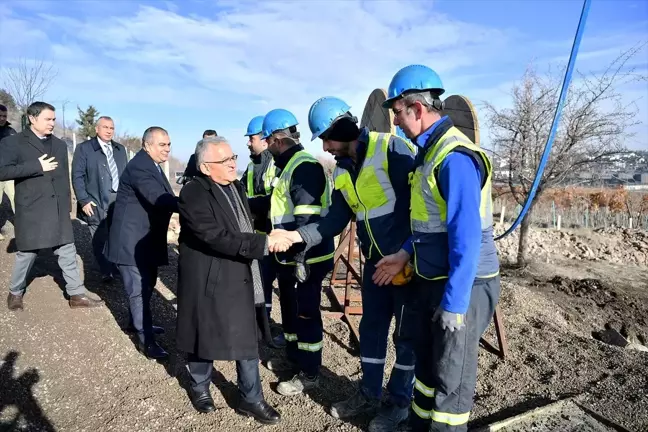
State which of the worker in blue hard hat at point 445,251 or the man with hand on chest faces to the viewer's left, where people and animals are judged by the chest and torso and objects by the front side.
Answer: the worker in blue hard hat

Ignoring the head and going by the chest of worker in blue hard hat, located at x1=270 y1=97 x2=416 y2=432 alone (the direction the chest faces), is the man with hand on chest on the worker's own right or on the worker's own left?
on the worker's own right

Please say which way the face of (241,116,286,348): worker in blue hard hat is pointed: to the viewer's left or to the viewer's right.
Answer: to the viewer's left

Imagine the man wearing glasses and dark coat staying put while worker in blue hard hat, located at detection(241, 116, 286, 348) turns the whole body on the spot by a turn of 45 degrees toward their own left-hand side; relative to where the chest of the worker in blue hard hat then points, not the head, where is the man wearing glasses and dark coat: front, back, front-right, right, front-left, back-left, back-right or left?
front-left

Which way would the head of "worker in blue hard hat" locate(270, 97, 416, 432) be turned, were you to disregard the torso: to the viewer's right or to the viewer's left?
to the viewer's left

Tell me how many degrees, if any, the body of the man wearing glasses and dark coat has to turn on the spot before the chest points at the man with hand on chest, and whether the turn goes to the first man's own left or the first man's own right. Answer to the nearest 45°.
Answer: approximately 180°

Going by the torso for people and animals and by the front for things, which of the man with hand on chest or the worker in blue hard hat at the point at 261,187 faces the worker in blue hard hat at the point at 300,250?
the man with hand on chest

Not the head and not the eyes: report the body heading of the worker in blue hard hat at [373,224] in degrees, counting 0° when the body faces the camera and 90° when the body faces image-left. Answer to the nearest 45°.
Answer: approximately 45°

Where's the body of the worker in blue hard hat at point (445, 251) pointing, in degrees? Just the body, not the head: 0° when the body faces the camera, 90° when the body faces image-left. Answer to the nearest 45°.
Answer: approximately 90°

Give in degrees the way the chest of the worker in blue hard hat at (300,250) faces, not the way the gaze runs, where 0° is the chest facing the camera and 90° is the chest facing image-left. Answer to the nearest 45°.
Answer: approximately 90°

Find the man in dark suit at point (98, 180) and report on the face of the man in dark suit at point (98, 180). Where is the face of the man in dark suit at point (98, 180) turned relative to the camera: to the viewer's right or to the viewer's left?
to the viewer's right

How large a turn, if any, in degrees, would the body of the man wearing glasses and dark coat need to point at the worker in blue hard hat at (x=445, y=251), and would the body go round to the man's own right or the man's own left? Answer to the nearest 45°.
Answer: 0° — they already face them
